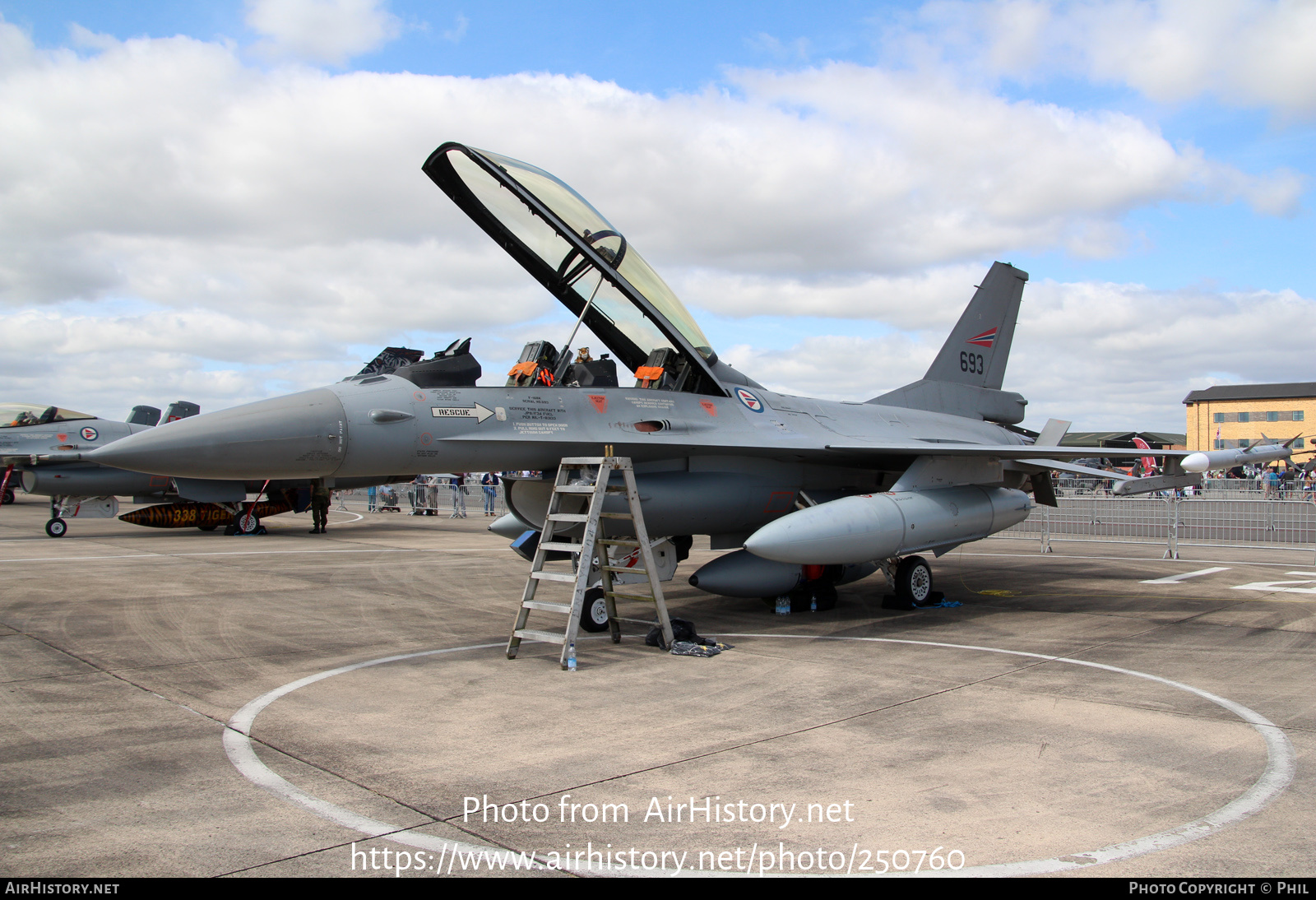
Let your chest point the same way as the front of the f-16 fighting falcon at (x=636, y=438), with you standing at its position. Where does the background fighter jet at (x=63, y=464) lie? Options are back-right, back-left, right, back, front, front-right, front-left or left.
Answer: right

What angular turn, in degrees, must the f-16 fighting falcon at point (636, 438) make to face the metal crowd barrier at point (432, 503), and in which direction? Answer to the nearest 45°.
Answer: approximately 135° to its right

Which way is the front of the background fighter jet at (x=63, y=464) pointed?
to the viewer's left

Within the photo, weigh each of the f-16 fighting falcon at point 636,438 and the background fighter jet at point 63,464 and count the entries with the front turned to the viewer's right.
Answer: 0

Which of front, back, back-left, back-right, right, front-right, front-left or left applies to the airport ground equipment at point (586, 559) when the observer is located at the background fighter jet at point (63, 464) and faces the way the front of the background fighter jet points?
left

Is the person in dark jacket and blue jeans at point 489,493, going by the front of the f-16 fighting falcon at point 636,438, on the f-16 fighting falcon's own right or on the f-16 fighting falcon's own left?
on the f-16 fighting falcon's own right

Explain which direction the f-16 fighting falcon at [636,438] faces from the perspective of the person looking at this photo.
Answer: facing the viewer and to the left of the viewer

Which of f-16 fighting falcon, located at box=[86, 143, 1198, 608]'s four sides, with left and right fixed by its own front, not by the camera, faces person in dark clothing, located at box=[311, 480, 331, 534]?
right

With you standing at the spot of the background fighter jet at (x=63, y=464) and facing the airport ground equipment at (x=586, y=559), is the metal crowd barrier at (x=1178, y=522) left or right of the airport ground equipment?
left
